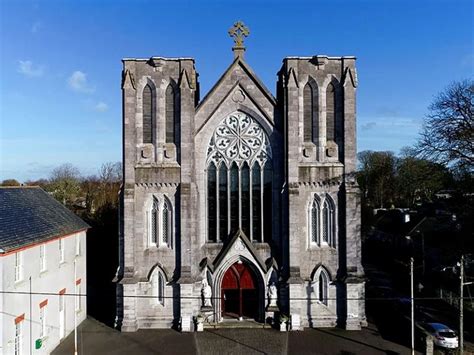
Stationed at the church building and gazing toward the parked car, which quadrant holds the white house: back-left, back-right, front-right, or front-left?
back-right

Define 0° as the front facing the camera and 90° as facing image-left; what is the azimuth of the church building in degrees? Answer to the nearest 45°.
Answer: approximately 0°

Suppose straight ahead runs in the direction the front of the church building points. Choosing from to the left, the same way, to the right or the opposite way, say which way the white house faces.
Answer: to the left

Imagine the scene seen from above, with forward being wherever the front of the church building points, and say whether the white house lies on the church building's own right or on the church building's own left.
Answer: on the church building's own right

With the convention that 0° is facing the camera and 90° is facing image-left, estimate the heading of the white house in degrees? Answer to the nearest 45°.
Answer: approximately 315°

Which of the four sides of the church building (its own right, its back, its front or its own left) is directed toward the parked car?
left
